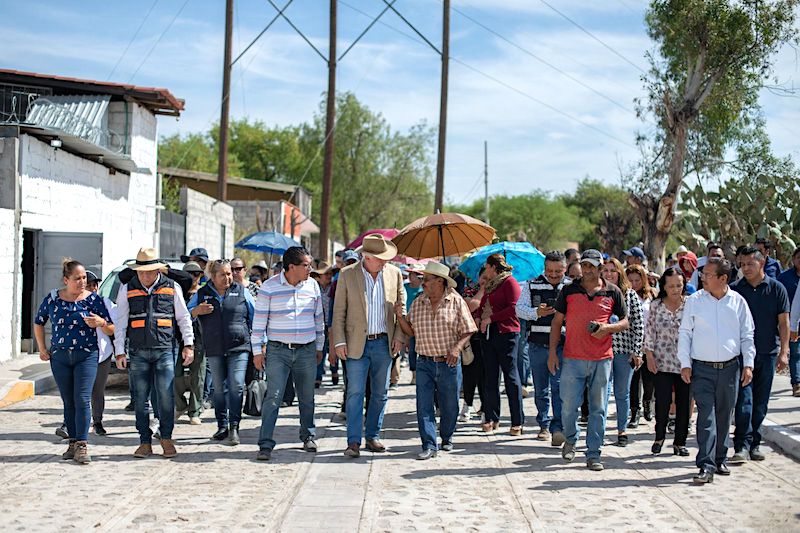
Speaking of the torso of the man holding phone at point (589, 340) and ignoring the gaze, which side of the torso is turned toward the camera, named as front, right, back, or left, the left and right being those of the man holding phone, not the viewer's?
front

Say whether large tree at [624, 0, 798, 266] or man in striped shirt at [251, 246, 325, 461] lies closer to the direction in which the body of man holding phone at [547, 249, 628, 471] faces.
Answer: the man in striped shirt

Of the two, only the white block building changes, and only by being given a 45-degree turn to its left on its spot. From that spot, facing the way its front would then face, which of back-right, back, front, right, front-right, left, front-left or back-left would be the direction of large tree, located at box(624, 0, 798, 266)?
front

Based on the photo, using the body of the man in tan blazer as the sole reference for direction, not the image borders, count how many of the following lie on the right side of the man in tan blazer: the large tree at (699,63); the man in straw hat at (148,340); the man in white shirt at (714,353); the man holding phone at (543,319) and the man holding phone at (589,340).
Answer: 1

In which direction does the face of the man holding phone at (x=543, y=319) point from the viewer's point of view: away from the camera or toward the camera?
toward the camera

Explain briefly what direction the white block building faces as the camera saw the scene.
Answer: facing the viewer and to the right of the viewer

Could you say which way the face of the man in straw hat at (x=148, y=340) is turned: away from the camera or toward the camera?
toward the camera

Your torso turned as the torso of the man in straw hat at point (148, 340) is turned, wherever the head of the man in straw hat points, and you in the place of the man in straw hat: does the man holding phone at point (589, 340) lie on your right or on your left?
on your left

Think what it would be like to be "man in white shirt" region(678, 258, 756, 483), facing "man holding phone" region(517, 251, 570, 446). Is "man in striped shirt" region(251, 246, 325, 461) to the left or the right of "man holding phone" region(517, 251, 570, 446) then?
left

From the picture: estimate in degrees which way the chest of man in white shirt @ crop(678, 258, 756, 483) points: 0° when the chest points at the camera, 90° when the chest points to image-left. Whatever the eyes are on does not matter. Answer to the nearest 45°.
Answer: approximately 0°

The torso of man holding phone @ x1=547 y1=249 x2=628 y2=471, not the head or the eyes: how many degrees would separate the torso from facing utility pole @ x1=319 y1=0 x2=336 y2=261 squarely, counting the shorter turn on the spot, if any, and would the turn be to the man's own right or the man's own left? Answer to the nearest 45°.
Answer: approximately 135° to the man's own right

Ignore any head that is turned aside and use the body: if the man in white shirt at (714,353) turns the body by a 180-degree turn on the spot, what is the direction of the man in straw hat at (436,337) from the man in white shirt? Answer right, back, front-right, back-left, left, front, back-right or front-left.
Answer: left

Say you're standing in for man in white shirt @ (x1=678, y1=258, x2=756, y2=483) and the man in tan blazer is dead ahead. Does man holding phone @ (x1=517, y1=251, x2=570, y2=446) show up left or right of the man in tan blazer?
right

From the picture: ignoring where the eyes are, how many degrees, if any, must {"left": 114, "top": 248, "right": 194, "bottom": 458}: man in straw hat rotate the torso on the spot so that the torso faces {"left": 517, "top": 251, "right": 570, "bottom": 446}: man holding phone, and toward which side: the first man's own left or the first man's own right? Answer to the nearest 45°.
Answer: approximately 90° to the first man's own left

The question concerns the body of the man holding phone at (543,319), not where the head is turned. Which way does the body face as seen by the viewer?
toward the camera

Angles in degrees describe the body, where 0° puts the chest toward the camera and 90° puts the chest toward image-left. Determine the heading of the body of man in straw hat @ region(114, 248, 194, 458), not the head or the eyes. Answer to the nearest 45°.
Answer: approximately 0°

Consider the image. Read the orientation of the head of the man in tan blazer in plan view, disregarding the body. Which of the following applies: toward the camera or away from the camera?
toward the camera
